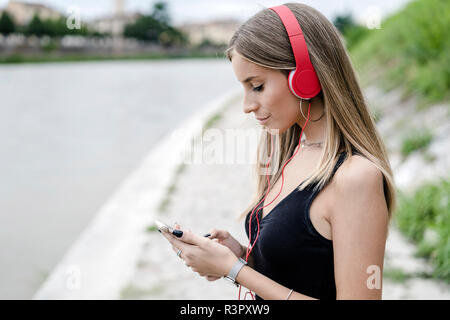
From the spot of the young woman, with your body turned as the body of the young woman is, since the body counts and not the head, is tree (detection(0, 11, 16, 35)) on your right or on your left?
on your right

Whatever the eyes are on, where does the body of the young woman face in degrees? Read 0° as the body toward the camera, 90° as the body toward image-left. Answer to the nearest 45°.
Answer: approximately 90°
